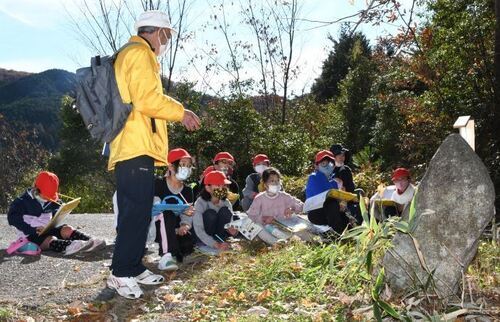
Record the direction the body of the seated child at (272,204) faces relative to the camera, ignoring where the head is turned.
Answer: toward the camera

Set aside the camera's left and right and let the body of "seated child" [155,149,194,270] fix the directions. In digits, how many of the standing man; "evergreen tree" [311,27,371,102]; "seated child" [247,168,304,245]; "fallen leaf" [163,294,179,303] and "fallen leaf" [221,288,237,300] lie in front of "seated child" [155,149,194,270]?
3

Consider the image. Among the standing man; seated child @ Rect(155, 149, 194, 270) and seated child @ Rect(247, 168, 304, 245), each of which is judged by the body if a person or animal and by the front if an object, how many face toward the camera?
2

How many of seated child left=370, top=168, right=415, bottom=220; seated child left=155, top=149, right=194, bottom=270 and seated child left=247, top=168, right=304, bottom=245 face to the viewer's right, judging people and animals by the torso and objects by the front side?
0

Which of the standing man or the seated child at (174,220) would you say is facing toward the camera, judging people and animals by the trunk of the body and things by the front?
the seated child

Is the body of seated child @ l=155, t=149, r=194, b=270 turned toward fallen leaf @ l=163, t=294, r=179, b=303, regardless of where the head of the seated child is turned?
yes

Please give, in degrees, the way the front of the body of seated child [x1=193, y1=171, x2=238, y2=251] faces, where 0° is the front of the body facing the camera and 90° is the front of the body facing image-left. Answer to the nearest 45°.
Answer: approximately 315°

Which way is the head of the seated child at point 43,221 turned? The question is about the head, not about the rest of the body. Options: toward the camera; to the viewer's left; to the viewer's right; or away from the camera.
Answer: to the viewer's right

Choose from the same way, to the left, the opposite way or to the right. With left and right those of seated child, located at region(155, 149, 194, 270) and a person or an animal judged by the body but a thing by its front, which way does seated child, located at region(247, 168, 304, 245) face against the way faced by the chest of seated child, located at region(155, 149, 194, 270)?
the same way

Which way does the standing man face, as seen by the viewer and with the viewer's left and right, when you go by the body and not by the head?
facing to the right of the viewer

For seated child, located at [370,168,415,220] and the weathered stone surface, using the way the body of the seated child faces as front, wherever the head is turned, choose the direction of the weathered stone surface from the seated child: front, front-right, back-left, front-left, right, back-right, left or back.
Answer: front-left

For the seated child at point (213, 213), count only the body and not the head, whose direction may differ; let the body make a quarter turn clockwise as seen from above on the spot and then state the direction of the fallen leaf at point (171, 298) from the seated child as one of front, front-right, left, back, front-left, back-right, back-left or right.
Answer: front-left

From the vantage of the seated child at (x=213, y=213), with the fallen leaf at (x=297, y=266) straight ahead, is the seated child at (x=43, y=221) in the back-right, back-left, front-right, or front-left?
back-right

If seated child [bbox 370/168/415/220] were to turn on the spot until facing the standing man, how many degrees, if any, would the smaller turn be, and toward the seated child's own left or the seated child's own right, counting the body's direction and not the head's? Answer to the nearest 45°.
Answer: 0° — they already face them

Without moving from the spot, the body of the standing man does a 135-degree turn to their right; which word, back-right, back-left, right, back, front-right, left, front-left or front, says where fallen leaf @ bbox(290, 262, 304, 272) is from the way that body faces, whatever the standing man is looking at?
back-left

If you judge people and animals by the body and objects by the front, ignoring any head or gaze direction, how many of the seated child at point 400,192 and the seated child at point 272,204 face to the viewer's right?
0

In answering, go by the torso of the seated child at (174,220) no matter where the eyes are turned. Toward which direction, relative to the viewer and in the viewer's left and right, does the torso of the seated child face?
facing the viewer

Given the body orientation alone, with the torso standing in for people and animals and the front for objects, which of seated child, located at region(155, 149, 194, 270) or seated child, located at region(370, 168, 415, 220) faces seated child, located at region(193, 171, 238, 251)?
seated child, located at region(370, 168, 415, 220)

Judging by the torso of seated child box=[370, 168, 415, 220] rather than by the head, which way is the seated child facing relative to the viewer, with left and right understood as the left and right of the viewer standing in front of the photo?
facing the viewer and to the left of the viewer
